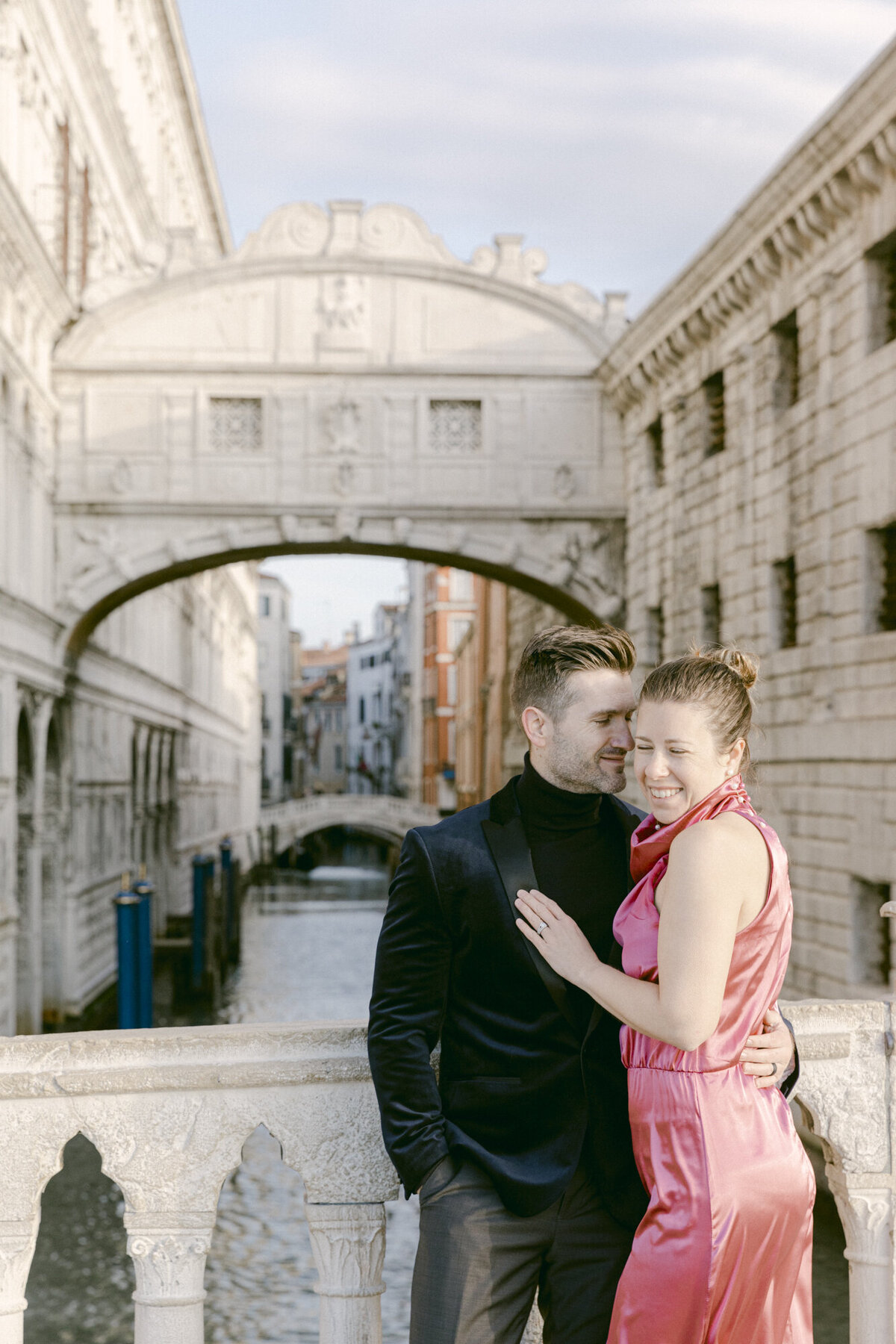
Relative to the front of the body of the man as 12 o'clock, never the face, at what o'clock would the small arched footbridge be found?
The small arched footbridge is roughly at 7 o'clock from the man.

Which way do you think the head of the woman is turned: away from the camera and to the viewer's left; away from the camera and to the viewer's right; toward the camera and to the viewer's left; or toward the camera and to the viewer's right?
toward the camera and to the viewer's left

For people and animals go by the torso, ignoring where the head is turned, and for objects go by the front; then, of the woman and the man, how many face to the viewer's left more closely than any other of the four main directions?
1

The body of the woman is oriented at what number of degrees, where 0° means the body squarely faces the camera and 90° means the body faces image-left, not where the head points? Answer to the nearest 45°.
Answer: approximately 90°

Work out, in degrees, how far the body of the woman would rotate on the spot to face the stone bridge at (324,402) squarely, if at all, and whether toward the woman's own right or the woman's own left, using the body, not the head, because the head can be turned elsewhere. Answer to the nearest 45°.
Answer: approximately 90° to the woman's own right

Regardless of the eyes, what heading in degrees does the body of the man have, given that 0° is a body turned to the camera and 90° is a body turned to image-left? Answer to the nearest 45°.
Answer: approximately 315°

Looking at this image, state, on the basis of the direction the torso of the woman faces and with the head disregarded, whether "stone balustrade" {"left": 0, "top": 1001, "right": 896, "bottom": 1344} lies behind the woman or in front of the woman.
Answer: in front

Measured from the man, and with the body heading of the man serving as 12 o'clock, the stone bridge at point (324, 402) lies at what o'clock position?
The stone bridge is roughly at 7 o'clock from the man.
